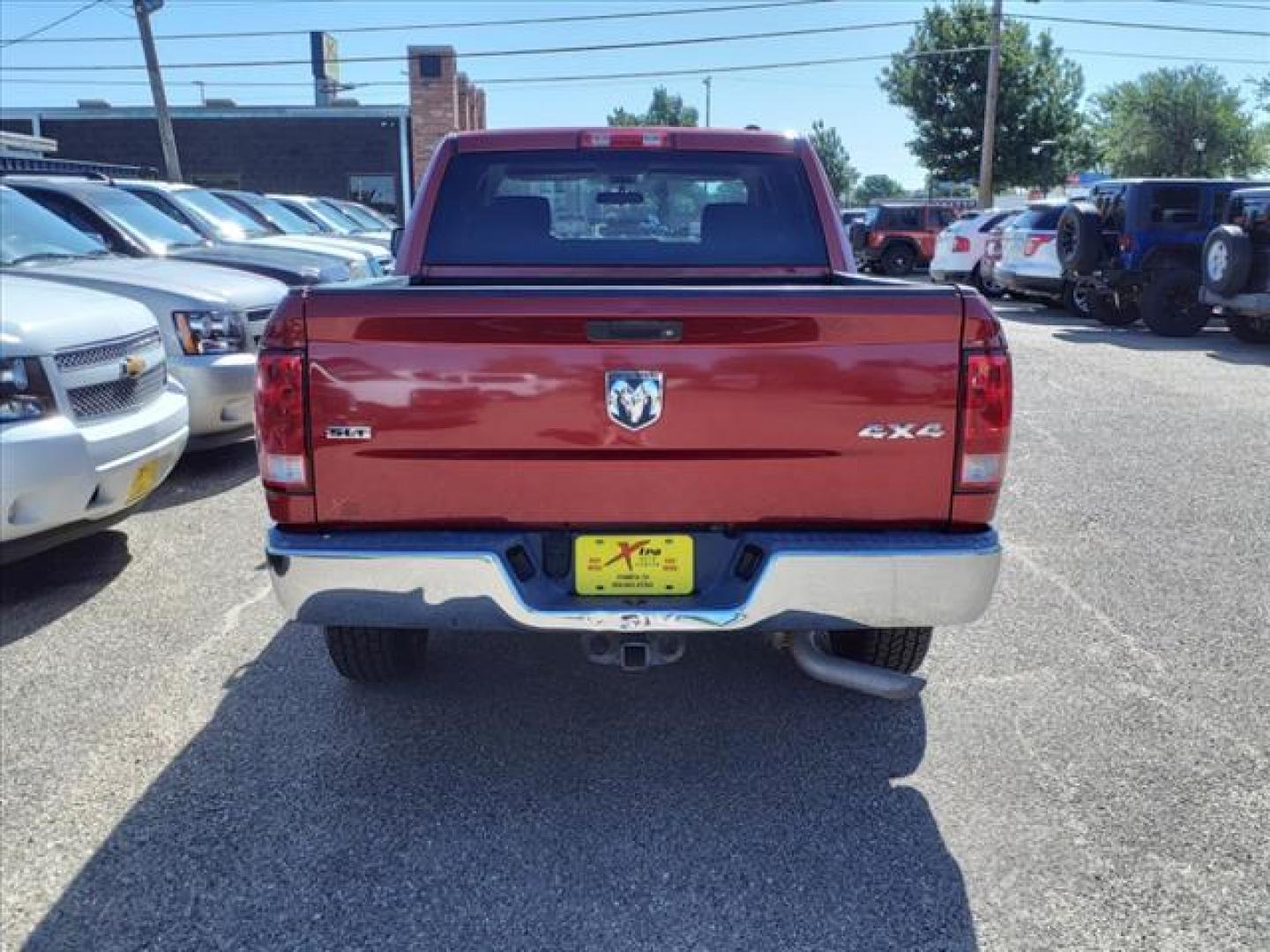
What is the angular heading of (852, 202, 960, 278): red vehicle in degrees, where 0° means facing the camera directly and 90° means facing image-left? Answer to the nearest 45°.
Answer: approximately 225°

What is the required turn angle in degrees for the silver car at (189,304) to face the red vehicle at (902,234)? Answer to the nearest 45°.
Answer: approximately 90° to its left

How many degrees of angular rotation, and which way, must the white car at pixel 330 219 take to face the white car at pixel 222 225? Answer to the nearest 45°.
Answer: approximately 45° to its right

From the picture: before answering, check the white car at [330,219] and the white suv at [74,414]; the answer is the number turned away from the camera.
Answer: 0

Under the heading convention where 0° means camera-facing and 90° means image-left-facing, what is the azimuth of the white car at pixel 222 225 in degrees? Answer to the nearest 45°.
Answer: approximately 315°

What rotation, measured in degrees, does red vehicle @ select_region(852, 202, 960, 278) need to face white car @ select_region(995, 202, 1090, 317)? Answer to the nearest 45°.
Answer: approximately 135° to its right

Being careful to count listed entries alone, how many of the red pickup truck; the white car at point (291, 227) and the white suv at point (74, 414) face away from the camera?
1

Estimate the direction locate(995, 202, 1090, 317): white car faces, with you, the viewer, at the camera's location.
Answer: facing away from the viewer and to the right of the viewer

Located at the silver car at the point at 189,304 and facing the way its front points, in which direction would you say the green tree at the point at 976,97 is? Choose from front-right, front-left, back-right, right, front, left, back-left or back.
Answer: left

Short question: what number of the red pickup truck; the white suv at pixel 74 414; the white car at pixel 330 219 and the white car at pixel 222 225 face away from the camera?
1

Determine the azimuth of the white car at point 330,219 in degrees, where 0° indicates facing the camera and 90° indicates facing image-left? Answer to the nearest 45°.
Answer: approximately 315°

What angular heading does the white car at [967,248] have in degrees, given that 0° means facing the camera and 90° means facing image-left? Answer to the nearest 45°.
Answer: approximately 225°

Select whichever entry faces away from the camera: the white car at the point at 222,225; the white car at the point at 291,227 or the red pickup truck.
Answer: the red pickup truck

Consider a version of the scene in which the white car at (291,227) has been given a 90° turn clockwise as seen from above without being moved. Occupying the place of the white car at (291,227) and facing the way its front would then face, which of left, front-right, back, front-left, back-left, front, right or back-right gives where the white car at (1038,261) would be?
back-left

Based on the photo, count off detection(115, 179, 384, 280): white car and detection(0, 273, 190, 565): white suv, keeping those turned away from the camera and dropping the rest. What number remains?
0

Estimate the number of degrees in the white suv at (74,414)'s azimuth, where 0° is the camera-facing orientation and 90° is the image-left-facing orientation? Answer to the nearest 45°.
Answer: approximately 315°
